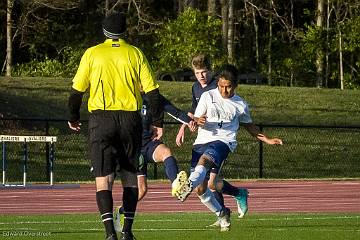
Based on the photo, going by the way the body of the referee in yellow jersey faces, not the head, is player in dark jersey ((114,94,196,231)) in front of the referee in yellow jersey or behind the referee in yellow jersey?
in front

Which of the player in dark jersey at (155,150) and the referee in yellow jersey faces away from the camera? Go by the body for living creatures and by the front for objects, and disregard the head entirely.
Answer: the referee in yellow jersey

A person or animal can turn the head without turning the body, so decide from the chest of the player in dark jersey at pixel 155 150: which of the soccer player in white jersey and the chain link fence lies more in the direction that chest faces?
the soccer player in white jersey

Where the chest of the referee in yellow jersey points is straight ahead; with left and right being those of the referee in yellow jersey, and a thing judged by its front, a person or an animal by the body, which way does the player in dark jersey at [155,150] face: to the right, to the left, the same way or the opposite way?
to the right

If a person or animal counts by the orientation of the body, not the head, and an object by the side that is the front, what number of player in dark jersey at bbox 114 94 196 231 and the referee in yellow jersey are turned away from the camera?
1

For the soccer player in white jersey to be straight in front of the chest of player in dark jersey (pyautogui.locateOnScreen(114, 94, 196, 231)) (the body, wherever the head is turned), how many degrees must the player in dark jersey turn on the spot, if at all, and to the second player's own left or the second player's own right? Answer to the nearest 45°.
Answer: approximately 45° to the second player's own right

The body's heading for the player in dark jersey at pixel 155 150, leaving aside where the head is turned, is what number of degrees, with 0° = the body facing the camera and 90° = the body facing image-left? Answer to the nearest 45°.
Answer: approximately 270°

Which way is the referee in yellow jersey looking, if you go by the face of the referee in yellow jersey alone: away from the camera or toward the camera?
away from the camera

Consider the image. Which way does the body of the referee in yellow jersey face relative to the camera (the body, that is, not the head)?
away from the camera

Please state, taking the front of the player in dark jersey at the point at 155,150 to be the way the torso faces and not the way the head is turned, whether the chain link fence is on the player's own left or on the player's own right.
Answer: on the player's own left

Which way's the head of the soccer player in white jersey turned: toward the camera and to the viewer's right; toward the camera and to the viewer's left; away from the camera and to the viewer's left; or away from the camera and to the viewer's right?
toward the camera and to the viewer's left

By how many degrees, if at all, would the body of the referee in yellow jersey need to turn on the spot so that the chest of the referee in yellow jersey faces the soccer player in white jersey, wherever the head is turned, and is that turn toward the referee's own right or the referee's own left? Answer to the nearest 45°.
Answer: approximately 45° to the referee's own right
